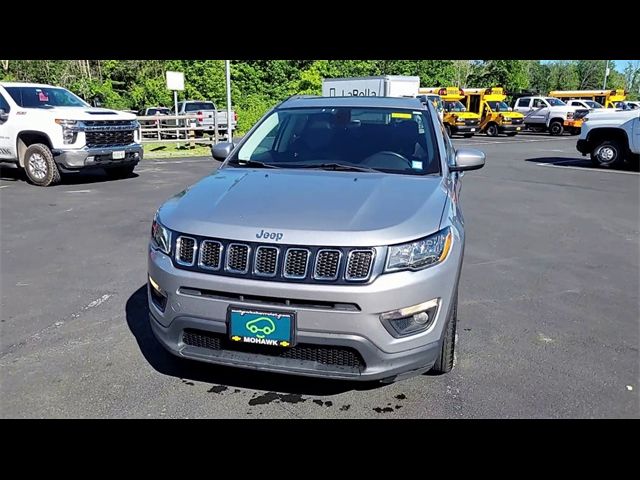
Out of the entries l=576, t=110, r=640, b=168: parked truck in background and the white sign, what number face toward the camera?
1

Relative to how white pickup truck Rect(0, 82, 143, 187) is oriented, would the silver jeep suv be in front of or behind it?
in front

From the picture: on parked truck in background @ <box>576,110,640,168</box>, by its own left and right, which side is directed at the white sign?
front

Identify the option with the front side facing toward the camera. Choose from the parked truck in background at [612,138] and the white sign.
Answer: the white sign

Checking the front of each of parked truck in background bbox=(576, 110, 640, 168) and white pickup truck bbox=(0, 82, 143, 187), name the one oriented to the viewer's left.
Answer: the parked truck in background

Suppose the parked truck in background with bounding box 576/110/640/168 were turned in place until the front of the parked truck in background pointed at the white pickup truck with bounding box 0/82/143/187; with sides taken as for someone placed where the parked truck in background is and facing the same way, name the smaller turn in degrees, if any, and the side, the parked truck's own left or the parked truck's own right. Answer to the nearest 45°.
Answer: approximately 45° to the parked truck's own left

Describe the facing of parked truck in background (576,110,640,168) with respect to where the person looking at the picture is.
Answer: facing to the left of the viewer

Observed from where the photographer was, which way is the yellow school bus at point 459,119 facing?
facing the viewer and to the right of the viewer

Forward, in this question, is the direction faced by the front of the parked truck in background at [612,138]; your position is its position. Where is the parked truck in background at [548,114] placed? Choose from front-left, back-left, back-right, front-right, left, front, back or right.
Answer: right

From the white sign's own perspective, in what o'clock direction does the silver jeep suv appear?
The silver jeep suv is roughly at 12 o'clock from the white sign.

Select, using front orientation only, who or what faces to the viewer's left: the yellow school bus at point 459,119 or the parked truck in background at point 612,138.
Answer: the parked truck in background

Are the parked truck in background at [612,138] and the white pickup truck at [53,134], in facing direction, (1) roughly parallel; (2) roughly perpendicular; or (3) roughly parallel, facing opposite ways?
roughly parallel, facing opposite ways

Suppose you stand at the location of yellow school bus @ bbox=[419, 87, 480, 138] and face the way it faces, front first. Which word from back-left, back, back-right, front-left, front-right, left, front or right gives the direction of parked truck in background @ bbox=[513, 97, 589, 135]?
left

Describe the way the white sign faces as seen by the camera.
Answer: facing the viewer

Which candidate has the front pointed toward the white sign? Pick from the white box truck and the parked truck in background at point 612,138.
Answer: the parked truck in background

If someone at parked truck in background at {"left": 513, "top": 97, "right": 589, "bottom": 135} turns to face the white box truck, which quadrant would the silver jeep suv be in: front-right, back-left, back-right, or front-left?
front-left

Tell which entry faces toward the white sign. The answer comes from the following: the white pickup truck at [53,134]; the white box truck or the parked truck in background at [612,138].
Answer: the parked truck in background

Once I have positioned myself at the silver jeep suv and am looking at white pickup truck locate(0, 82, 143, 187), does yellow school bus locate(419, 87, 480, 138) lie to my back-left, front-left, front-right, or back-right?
front-right
